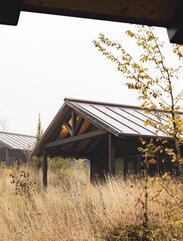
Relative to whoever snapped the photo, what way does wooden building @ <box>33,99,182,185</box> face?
facing the viewer and to the left of the viewer

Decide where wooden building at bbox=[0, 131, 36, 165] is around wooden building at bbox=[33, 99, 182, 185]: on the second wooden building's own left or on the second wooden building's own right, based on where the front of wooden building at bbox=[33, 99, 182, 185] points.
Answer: on the second wooden building's own right
